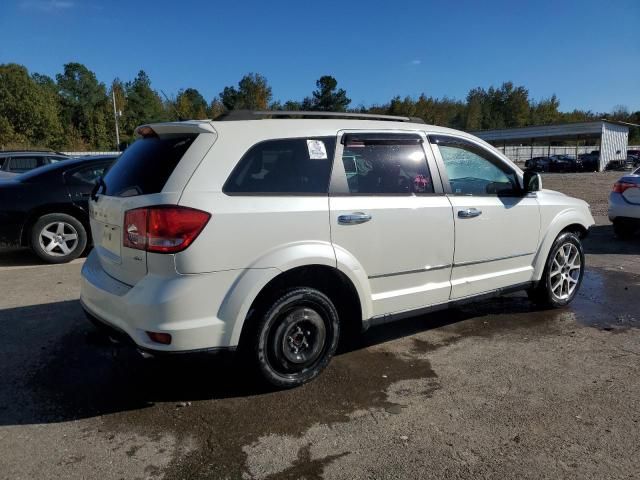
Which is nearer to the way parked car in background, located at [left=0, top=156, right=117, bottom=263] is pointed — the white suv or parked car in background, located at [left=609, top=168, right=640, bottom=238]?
the parked car in background

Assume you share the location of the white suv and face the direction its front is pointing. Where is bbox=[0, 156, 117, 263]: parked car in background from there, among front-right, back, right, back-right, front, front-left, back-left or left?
left

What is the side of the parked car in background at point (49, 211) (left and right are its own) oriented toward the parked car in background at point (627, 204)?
front

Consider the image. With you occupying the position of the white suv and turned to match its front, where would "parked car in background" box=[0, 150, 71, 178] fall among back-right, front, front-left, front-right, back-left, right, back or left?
left

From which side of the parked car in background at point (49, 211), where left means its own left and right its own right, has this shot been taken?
right

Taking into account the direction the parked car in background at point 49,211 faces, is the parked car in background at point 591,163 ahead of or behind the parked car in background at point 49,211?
ahead

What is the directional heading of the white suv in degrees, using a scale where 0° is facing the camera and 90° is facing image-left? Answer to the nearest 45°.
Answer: approximately 225°

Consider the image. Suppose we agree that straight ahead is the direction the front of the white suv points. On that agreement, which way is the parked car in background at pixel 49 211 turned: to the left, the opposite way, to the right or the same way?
the same way

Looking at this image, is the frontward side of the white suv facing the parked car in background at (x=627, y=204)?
yes

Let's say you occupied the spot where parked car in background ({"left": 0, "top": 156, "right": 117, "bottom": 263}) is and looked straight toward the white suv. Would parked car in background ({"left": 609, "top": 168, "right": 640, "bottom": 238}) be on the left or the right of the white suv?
left

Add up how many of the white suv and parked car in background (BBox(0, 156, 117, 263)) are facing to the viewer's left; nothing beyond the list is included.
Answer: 0

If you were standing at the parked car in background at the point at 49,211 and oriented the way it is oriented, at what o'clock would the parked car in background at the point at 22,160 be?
the parked car in background at the point at 22,160 is roughly at 9 o'clock from the parked car in background at the point at 49,211.

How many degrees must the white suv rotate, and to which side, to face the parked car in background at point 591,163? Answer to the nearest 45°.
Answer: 0° — it already faces it
